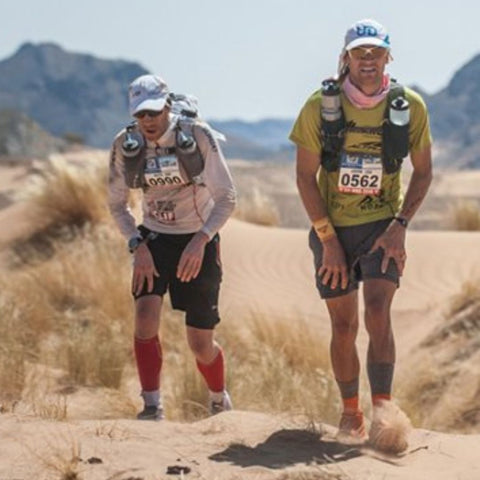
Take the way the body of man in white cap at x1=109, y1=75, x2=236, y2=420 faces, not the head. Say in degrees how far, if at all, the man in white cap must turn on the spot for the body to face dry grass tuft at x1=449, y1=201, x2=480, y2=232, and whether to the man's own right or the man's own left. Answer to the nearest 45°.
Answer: approximately 135° to the man's own left

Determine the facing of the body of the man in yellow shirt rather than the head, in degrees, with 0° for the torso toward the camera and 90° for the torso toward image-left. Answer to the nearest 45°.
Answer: approximately 0°

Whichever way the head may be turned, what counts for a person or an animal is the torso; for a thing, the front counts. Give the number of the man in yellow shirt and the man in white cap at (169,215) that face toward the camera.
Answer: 2

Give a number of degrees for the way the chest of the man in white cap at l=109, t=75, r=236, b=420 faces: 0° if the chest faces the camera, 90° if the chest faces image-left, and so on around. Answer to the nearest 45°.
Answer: approximately 0°

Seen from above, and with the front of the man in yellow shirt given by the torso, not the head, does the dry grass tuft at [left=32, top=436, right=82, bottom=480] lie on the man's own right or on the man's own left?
on the man's own right

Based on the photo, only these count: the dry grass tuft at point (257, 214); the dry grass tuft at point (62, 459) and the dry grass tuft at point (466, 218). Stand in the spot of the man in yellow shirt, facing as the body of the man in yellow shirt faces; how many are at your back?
2

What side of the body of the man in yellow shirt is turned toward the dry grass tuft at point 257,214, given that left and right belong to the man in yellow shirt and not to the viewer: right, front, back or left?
back

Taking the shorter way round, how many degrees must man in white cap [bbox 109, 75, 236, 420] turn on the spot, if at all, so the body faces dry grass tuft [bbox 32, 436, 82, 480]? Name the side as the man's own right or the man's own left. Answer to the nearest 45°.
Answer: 0° — they already face it

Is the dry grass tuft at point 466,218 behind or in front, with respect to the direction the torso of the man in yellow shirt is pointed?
behind

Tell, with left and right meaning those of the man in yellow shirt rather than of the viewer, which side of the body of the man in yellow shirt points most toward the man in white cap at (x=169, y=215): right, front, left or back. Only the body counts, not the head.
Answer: right
